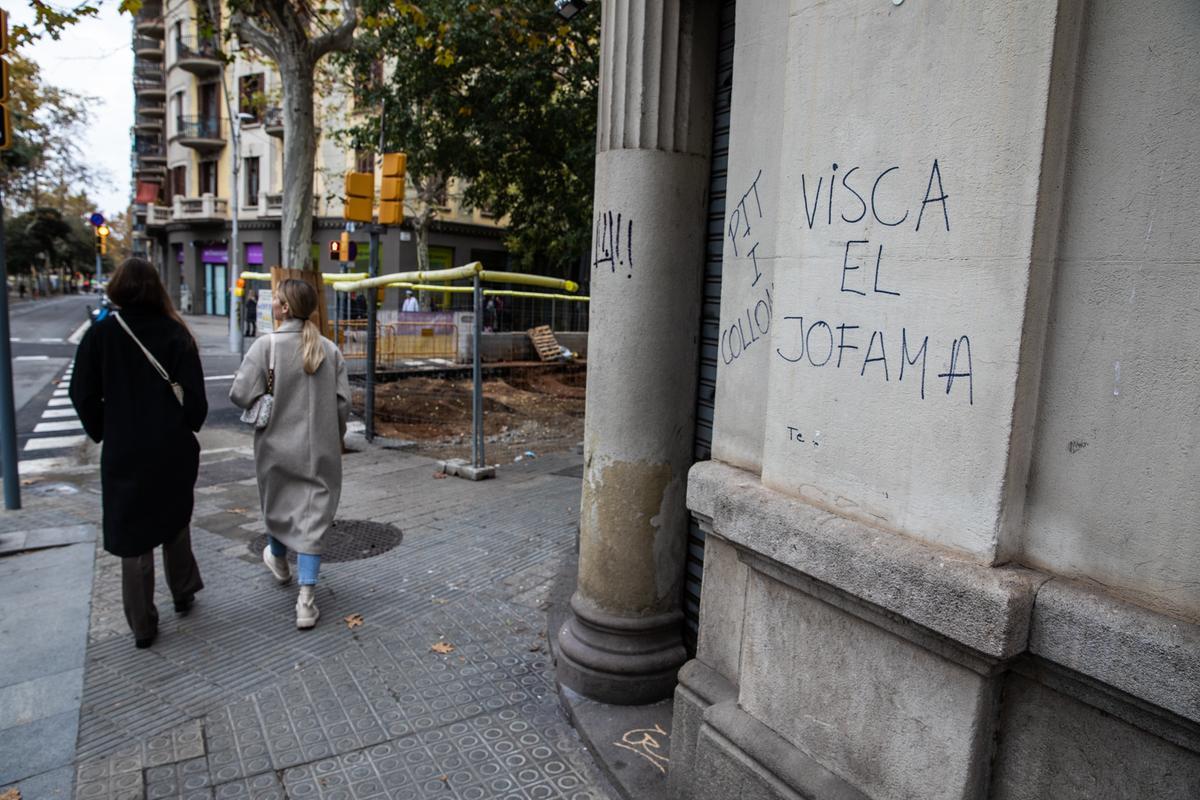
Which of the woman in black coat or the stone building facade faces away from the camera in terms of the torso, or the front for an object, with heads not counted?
the woman in black coat

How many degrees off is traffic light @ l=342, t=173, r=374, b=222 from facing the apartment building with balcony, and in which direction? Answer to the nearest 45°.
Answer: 0° — it already faces it

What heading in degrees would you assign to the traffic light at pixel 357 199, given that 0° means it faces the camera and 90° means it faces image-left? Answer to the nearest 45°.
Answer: approximately 180°

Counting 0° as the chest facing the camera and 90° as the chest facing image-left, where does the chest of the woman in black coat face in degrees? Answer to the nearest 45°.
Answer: approximately 180°

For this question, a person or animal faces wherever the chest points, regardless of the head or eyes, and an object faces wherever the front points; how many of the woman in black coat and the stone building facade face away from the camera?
1

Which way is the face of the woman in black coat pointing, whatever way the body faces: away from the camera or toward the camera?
away from the camera

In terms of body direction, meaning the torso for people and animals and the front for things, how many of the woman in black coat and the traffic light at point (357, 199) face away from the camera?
2

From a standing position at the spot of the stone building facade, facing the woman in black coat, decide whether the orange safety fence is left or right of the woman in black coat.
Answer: right

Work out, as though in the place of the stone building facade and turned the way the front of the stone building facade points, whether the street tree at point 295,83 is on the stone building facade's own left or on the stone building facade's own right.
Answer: on the stone building facade's own right

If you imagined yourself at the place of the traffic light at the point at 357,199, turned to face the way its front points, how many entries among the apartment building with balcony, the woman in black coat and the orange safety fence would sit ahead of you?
2

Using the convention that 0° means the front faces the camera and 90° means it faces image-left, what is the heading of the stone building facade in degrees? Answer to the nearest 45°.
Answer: approximately 45°

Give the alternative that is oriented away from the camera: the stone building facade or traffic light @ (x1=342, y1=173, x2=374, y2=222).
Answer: the traffic light

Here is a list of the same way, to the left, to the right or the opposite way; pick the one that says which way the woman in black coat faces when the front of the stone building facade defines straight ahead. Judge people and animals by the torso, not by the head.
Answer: to the right
